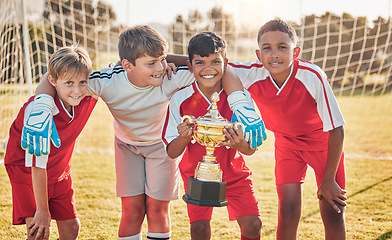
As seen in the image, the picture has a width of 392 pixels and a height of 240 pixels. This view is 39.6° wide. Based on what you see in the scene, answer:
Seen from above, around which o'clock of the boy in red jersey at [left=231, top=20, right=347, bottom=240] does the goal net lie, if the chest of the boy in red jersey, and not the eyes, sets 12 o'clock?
The goal net is roughly at 5 o'clock from the boy in red jersey.

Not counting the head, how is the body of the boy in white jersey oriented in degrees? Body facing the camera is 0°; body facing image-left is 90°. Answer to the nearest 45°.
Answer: approximately 0°

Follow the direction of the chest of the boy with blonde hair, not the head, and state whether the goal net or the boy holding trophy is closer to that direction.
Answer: the boy holding trophy

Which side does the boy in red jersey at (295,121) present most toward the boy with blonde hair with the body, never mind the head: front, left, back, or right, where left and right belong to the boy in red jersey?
right

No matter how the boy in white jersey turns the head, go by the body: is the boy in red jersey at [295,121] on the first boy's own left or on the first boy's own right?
on the first boy's own left

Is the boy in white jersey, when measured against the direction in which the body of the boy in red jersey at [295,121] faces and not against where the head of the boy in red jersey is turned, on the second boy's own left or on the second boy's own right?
on the second boy's own right
